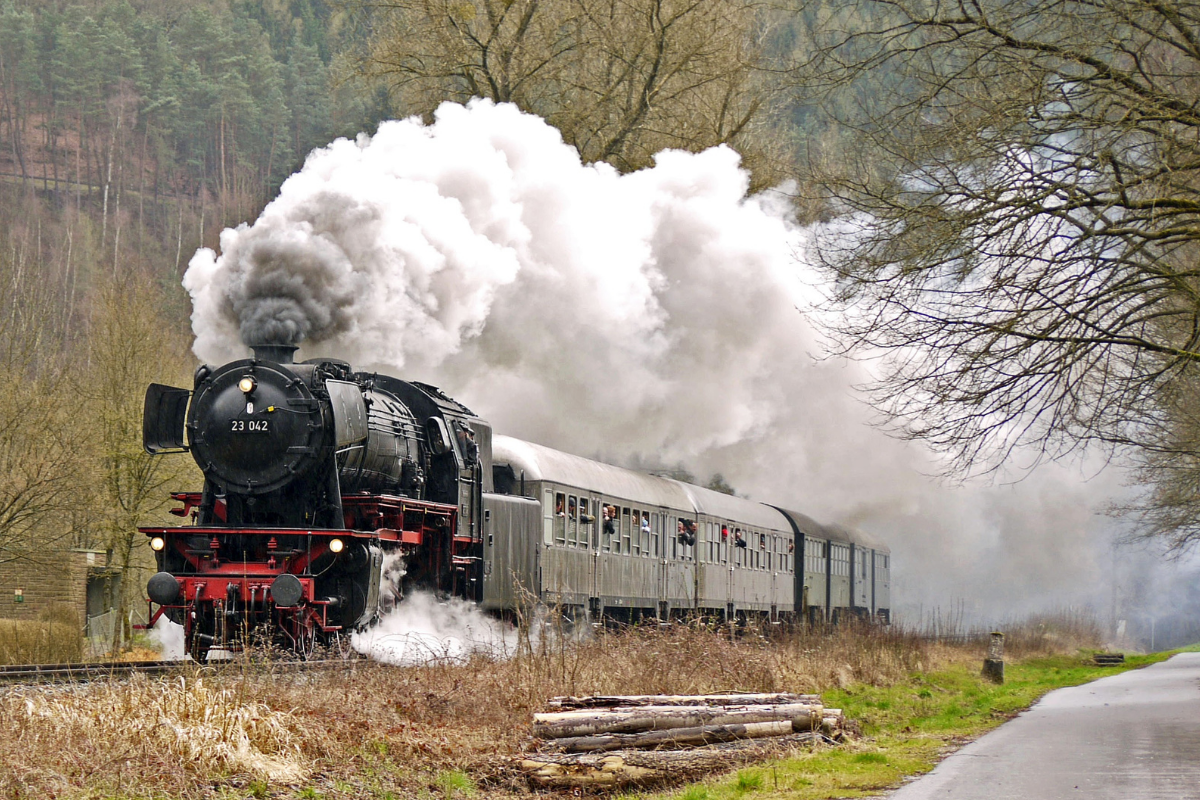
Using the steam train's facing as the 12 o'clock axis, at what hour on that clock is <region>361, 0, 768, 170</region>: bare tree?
The bare tree is roughly at 5 o'clock from the steam train.

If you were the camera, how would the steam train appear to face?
facing the viewer and to the left of the viewer

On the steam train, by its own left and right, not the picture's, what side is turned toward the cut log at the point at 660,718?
left

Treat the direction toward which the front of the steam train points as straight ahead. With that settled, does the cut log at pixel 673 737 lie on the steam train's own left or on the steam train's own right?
on the steam train's own left

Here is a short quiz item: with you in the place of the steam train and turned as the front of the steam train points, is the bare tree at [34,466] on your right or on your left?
on your right

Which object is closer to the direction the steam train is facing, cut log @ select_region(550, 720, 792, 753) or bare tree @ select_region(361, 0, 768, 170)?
the cut log

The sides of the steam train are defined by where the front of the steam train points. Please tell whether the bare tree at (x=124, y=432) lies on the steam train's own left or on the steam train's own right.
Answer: on the steam train's own right
